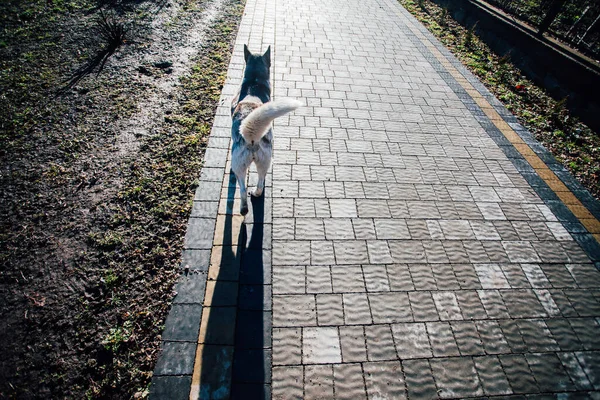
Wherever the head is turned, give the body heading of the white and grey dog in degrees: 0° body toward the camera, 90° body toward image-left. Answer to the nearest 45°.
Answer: approximately 180°
